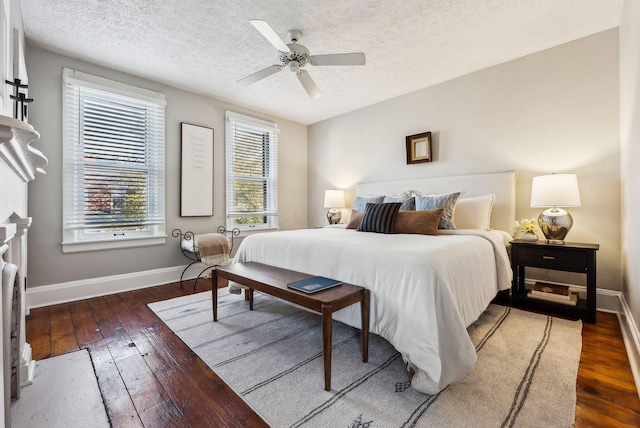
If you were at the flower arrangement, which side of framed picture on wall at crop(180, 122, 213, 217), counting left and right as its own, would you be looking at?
front

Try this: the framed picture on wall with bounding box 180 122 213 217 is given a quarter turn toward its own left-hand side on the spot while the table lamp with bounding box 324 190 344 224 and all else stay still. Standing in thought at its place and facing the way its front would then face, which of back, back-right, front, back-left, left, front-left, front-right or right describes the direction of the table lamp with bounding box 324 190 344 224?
front-right

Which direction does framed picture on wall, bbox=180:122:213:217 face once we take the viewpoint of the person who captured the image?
facing the viewer and to the right of the viewer

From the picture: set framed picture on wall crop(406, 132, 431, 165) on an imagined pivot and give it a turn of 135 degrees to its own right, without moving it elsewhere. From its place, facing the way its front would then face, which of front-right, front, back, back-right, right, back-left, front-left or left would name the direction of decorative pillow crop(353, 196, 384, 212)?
back-left

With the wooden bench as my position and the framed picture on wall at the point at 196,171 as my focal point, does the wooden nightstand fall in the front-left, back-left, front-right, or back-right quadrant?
back-right

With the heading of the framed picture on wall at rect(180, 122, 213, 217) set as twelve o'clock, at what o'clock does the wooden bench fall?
The wooden bench is roughly at 1 o'clock from the framed picture on wall.

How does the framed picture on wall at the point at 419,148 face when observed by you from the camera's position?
facing the viewer and to the left of the viewer

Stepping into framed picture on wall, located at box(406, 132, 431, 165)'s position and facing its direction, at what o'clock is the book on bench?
The book on bench is roughly at 11 o'clock from the framed picture on wall.

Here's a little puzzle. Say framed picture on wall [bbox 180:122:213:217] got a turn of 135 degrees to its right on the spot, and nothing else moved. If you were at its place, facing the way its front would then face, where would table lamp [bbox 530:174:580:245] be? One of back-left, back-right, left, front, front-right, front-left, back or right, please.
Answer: back-left

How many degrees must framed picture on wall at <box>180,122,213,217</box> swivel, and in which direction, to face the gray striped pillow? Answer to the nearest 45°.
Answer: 0° — it already faces it

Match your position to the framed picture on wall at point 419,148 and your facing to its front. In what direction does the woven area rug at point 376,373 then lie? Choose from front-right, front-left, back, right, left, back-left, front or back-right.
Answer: front-left

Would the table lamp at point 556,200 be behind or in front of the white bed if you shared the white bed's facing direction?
behind

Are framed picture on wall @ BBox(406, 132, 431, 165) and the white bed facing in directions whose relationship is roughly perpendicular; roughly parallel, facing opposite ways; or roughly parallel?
roughly parallel

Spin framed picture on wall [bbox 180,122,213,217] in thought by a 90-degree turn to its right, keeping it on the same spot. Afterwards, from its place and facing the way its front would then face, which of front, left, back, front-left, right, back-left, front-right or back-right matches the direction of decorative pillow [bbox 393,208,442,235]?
left

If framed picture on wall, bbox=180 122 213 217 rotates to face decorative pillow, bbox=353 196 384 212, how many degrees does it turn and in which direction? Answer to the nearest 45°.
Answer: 0° — it already faces it

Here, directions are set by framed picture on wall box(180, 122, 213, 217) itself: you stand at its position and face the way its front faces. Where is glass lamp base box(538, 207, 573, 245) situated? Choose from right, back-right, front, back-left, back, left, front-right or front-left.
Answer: front

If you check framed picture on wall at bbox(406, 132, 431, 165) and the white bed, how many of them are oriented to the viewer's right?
0

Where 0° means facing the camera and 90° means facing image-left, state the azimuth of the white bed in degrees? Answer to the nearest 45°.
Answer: approximately 45°
